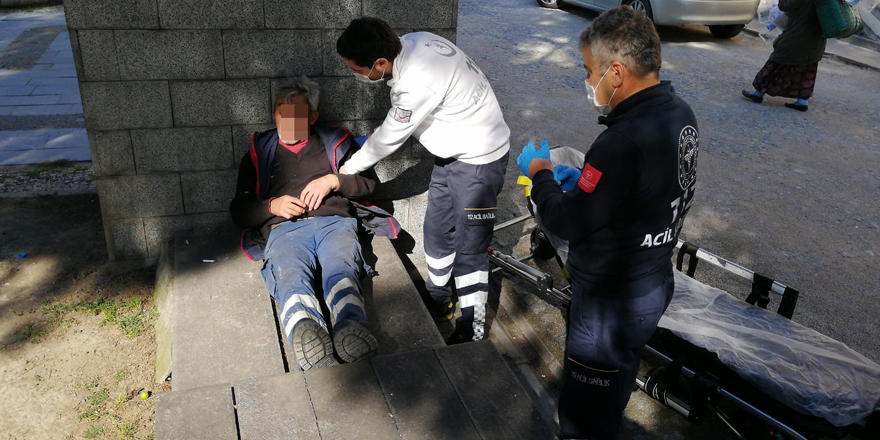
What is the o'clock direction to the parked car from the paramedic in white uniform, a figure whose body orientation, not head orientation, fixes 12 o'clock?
The parked car is roughly at 4 o'clock from the paramedic in white uniform.

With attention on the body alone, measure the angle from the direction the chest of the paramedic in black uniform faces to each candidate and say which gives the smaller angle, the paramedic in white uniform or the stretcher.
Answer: the paramedic in white uniform

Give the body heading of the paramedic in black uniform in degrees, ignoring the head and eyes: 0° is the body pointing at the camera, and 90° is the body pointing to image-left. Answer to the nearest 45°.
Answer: approximately 90°

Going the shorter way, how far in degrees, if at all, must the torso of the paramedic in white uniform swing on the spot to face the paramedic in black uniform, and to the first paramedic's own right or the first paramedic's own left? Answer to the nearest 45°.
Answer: approximately 135° to the first paramedic's own left

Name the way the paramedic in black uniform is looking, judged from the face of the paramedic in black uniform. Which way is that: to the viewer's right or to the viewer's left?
to the viewer's left

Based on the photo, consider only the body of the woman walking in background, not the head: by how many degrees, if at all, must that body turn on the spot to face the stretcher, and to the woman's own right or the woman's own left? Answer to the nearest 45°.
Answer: approximately 90° to the woman's own left

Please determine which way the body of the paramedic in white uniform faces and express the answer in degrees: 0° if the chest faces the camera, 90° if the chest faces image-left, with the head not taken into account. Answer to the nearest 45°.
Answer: approximately 90°

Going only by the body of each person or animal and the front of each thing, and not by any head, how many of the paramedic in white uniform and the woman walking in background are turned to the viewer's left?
2

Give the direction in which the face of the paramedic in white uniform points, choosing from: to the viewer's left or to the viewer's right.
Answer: to the viewer's left

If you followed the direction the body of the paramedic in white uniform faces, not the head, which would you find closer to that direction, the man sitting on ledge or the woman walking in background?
the man sitting on ledge

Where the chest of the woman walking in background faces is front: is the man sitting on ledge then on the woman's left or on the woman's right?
on the woman's left

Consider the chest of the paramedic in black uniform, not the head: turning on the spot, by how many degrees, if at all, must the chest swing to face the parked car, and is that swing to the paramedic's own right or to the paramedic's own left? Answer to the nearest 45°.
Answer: approximately 90° to the paramedic's own right

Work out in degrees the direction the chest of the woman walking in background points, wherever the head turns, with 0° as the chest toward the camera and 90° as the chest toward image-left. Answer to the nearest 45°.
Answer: approximately 90°
